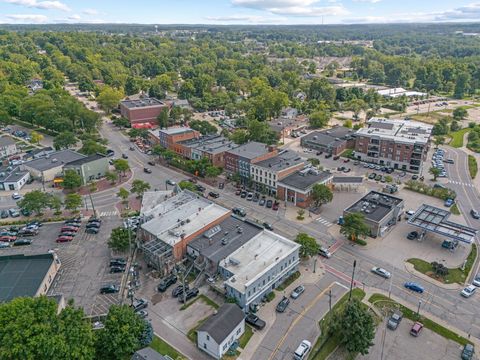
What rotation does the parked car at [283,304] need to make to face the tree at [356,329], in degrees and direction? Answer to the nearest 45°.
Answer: approximately 90° to its left

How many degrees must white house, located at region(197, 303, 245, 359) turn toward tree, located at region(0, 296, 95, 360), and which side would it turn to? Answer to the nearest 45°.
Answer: approximately 135° to its right

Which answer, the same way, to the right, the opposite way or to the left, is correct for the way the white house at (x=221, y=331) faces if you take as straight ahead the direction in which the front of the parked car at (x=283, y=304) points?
to the left

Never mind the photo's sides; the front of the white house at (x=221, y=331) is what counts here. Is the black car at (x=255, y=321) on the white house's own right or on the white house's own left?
on the white house's own left

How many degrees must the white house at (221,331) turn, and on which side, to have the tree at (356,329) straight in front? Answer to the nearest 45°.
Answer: approximately 45° to its left
